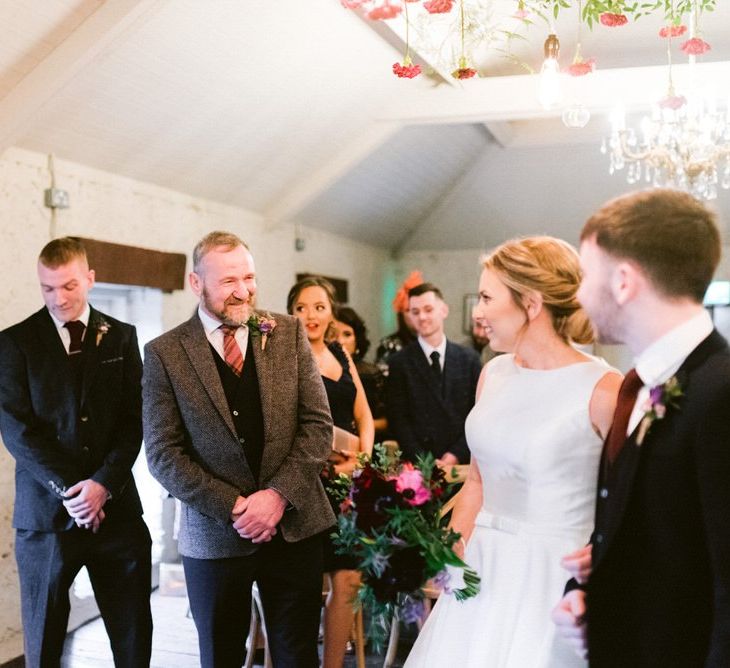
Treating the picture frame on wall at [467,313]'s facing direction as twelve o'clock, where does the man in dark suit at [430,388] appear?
The man in dark suit is roughly at 12 o'clock from the picture frame on wall.

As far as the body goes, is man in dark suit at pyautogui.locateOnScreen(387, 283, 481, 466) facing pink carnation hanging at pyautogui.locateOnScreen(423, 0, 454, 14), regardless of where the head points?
yes

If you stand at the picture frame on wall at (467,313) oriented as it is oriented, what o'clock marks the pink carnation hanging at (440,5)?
The pink carnation hanging is roughly at 12 o'clock from the picture frame on wall.

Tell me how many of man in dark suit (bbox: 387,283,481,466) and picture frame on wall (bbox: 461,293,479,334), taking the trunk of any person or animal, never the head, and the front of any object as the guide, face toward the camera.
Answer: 2

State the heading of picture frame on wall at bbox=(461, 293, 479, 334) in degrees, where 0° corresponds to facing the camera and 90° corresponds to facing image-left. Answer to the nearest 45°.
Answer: approximately 0°

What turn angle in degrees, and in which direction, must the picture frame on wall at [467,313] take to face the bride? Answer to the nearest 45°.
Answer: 0° — it already faces them

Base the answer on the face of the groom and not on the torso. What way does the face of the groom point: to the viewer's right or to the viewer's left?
to the viewer's left

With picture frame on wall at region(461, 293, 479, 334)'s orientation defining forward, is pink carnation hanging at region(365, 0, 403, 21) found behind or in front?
in front

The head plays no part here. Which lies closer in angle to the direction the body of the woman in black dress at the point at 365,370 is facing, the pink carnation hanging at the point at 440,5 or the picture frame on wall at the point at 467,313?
the pink carnation hanging

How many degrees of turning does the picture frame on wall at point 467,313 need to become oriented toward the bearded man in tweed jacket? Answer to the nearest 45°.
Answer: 0° — it already faces them

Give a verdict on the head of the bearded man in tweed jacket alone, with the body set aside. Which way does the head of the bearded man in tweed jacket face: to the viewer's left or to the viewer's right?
to the viewer's right
